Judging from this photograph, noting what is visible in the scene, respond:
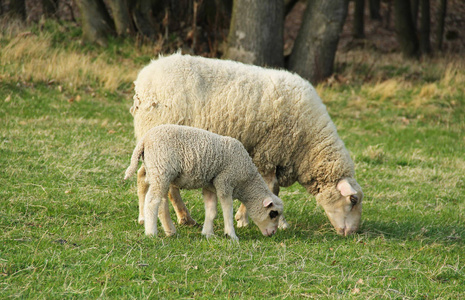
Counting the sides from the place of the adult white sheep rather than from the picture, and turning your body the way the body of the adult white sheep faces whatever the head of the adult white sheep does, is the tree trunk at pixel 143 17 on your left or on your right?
on your left

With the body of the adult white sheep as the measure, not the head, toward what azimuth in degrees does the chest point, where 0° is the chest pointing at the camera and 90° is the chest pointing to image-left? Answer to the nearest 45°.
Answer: approximately 270°

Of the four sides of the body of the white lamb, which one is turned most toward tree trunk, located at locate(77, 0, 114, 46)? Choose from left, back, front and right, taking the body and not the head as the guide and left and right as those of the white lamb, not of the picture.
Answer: left

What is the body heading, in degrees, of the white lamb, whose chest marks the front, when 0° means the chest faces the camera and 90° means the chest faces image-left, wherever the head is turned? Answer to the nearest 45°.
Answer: approximately 270°

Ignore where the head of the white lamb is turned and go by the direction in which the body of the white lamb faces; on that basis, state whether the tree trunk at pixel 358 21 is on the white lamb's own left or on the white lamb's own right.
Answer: on the white lamb's own left

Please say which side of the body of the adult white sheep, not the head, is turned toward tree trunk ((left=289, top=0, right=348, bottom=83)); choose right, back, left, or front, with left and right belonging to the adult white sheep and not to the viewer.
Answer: left

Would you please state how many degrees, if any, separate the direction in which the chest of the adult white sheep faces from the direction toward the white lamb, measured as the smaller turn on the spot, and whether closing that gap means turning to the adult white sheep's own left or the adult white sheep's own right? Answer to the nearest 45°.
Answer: approximately 135° to the adult white sheep's own right

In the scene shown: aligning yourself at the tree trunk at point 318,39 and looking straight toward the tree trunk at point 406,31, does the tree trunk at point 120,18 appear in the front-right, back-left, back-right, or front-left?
back-left
